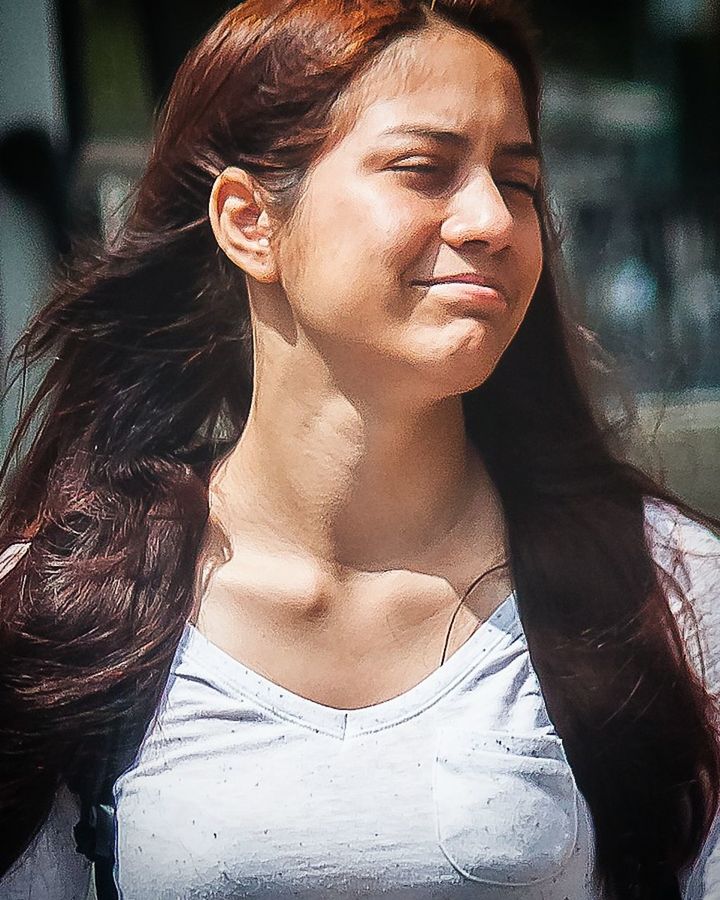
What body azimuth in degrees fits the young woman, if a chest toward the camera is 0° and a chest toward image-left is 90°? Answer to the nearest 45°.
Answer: approximately 0°

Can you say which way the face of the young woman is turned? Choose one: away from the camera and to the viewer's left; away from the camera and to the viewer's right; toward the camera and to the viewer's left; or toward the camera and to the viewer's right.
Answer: toward the camera and to the viewer's right
